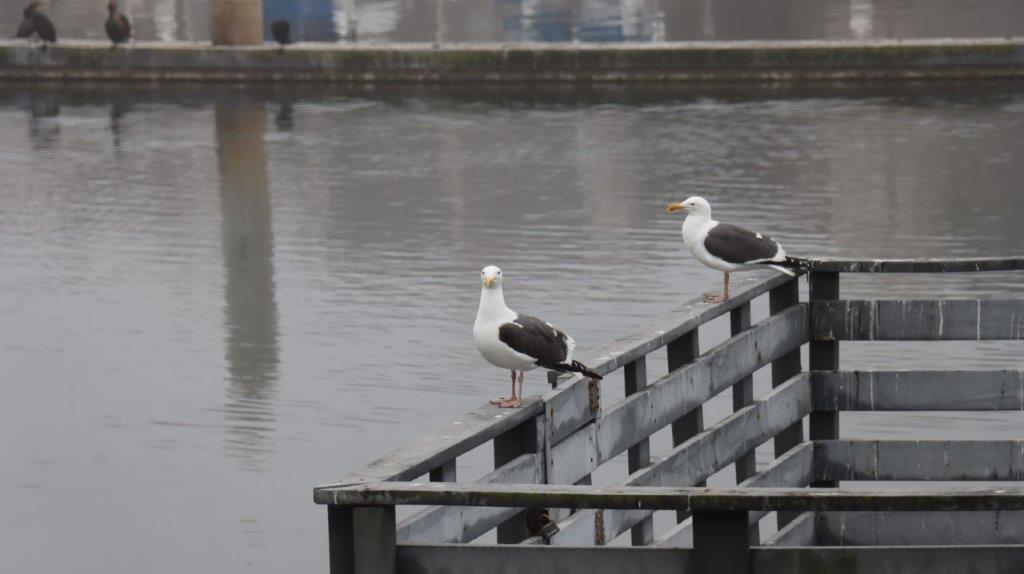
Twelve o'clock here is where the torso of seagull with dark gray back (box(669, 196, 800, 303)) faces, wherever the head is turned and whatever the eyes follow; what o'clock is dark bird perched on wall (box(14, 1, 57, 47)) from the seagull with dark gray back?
The dark bird perched on wall is roughly at 2 o'clock from the seagull with dark gray back.

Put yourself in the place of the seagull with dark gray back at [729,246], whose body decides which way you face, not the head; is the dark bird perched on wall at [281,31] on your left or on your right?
on your right

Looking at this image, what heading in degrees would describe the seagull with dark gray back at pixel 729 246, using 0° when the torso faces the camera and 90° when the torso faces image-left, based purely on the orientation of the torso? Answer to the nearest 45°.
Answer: approximately 90°
